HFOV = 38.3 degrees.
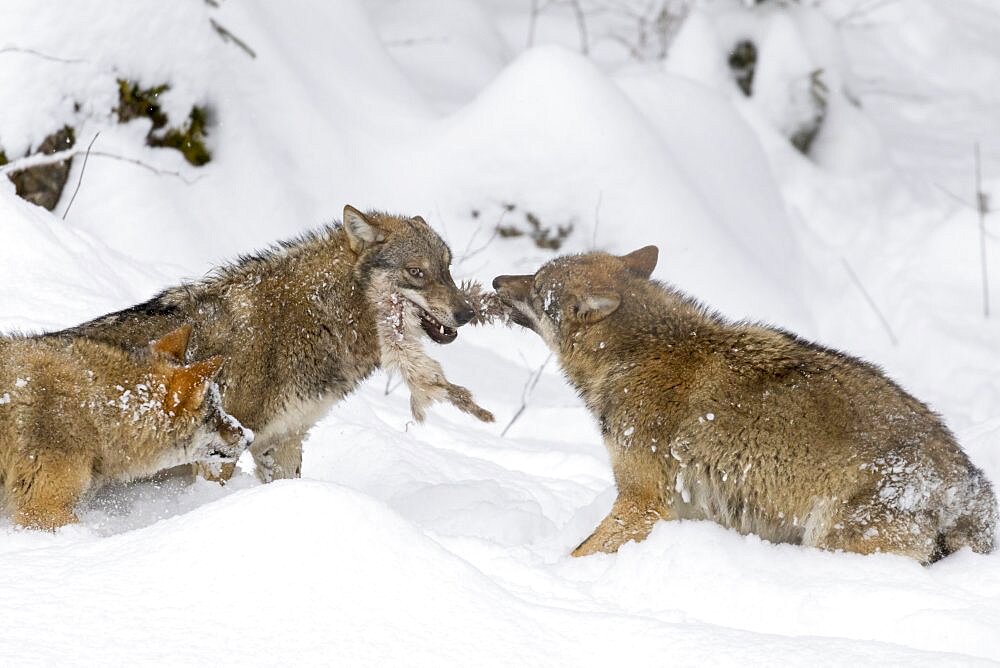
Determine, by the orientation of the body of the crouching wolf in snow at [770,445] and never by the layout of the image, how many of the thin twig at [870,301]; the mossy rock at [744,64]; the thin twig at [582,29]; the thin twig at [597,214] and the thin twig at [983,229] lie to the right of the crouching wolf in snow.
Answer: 5

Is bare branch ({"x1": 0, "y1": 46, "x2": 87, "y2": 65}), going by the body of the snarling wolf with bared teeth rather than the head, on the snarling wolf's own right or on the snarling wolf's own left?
on the snarling wolf's own left

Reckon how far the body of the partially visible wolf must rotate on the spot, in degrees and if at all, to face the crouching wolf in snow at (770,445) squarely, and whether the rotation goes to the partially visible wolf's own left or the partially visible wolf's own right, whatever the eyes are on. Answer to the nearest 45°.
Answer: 0° — it already faces it

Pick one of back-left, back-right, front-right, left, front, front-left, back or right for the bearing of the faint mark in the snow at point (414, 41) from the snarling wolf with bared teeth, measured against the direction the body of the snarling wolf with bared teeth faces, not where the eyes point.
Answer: left

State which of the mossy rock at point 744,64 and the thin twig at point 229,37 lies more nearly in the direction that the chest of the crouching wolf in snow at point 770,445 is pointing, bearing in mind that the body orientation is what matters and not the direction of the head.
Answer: the thin twig

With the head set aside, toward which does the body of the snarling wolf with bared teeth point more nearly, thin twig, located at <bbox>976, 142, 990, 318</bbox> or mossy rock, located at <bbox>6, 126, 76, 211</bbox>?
the thin twig

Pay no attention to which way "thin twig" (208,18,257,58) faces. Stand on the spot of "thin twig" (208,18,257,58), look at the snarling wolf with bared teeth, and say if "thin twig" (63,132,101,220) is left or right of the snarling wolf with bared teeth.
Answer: right

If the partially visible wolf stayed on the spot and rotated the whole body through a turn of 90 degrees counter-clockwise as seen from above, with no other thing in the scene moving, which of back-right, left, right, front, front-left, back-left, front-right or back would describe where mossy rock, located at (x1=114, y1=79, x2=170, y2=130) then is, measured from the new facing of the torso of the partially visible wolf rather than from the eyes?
front

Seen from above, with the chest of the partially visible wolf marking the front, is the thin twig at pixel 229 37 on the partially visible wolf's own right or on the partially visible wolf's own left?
on the partially visible wolf's own left

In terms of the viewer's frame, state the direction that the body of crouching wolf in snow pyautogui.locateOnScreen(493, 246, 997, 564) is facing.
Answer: to the viewer's left

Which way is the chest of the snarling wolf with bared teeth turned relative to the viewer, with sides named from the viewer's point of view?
facing to the right of the viewer

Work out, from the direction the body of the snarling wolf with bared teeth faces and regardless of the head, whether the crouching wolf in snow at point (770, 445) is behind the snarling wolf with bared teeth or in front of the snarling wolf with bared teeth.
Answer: in front

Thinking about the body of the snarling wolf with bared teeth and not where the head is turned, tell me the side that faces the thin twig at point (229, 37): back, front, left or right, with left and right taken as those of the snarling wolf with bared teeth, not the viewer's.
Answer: left

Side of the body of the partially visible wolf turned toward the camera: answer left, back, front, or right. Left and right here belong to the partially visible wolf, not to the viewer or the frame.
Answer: right

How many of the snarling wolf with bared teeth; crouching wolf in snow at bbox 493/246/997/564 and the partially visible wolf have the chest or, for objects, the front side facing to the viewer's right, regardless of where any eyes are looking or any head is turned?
2
